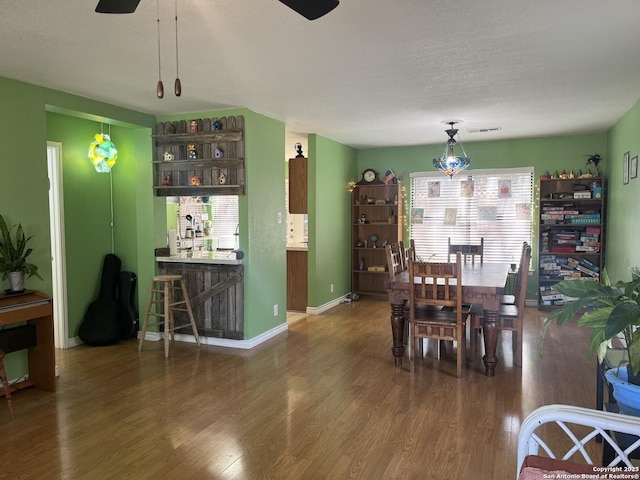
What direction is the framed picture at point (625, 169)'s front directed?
to the viewer's left

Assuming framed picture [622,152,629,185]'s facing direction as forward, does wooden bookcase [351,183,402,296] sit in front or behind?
in front

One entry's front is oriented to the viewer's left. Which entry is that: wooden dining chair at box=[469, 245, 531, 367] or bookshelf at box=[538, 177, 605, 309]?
the wooden dining chair

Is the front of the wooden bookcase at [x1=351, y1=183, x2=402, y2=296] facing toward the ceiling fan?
yes

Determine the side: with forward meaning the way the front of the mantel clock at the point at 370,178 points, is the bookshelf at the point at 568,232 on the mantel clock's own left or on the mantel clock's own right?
on the mantel clock's own left

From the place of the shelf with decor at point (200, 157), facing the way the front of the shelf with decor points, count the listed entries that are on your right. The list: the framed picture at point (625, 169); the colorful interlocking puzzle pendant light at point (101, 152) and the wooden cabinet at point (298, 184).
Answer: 1

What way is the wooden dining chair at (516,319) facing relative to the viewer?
to the viewer's left

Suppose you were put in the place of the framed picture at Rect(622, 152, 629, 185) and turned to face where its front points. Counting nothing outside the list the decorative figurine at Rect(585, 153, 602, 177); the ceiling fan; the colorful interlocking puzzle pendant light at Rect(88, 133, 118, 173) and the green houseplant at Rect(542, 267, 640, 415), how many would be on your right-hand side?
1

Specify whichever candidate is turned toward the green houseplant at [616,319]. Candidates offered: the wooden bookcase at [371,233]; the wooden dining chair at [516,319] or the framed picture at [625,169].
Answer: the wooden bookcase

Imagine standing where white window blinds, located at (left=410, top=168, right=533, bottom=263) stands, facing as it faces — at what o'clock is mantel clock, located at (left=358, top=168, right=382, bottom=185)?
The mantel clock is roughly at 3 o'clock from the white window blinds.

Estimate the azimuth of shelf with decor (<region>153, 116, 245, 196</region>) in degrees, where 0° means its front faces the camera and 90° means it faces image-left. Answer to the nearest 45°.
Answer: approximately 0°
